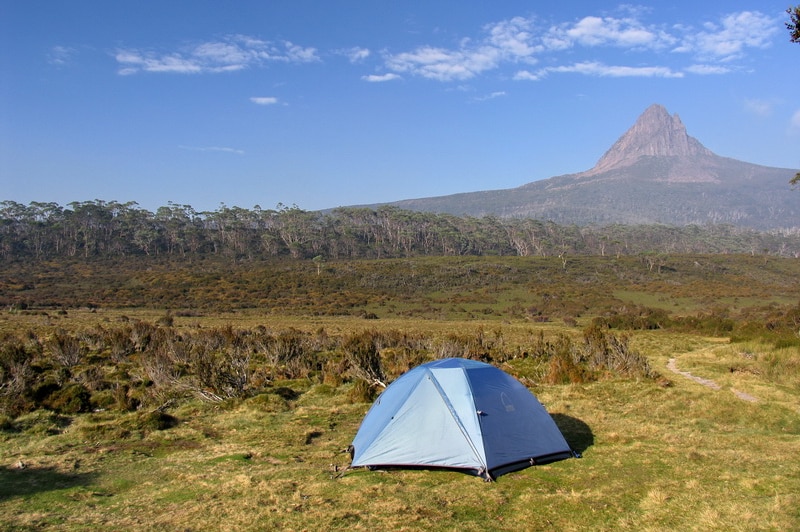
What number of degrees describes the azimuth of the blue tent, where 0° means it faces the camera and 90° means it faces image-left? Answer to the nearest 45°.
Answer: approximately 45°

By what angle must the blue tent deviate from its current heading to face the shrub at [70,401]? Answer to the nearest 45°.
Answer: approximately 90° to its right

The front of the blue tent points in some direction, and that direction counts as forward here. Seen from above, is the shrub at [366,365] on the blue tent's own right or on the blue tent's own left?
on the blue tent's own right

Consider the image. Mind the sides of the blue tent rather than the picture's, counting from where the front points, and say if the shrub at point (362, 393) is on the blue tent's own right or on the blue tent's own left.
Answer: on the blue tent's own right
